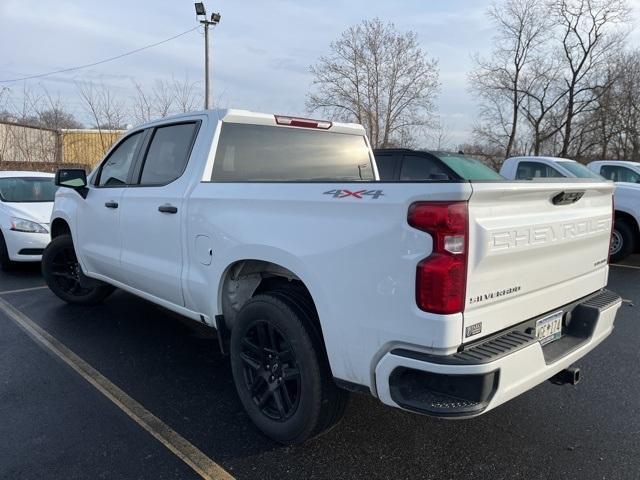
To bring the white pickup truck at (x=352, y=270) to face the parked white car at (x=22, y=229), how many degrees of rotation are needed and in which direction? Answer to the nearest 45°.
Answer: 0° — it already faces it

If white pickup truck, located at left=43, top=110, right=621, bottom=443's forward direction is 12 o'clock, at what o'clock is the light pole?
The light pole is roughly at 1 o'clock from the white pickup truck.

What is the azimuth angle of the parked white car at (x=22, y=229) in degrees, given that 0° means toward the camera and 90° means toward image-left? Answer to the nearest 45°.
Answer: approximately 315°

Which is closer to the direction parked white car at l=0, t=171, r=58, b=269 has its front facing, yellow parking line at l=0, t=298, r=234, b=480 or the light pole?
the yellow parking line

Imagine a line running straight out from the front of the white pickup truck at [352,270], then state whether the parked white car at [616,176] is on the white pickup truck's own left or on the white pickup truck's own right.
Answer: on the white pickup truck's own right

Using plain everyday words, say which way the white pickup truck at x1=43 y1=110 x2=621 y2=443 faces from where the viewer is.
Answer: facing away from the viewer and to the left of the viewer

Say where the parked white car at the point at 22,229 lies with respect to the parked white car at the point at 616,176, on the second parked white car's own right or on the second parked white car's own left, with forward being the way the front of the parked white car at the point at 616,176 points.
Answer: on the second parked white car's own right
